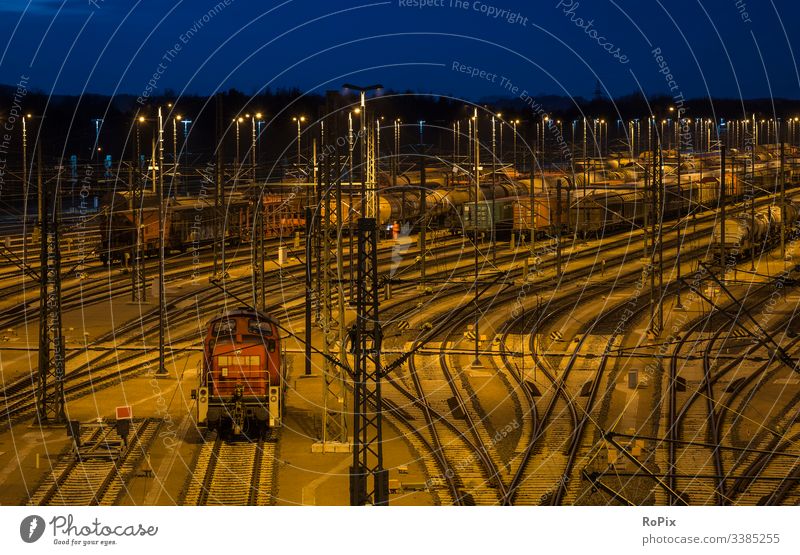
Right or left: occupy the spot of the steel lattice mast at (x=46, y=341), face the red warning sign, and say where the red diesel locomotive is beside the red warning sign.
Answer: left

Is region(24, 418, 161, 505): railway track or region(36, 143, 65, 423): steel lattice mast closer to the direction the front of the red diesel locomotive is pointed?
the railway track

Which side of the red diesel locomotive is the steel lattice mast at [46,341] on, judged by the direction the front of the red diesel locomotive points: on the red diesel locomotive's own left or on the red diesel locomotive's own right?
on the red diesel locomotive's own right

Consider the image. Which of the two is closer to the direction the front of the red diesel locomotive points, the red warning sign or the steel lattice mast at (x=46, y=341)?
the red warning sign

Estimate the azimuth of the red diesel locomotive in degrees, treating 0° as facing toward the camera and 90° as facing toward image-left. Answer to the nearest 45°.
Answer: approximately 0°
